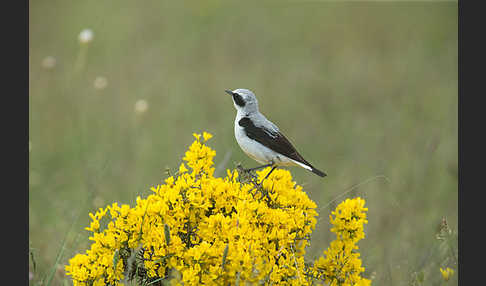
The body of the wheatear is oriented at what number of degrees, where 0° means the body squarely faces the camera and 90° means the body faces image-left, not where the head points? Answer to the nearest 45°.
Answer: approximately 90°
